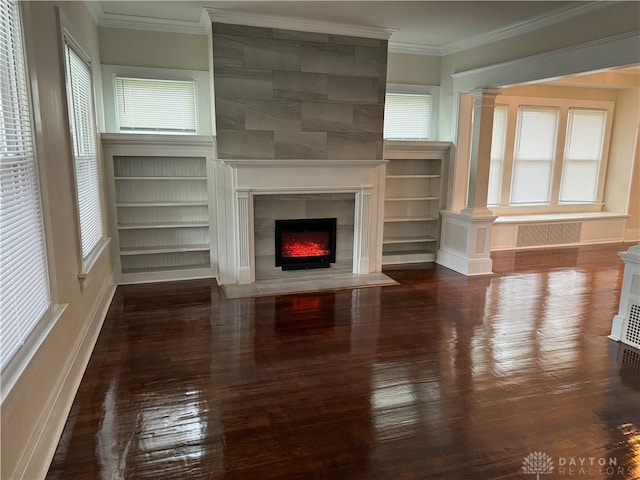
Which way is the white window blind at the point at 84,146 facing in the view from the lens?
facing to the right of the viewer

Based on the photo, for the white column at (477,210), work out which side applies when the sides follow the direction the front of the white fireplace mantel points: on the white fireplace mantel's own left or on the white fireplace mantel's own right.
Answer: on the white fireplace mantel's own left

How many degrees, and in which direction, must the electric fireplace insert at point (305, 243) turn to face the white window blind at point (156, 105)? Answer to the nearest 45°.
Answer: approximately 90° to its right

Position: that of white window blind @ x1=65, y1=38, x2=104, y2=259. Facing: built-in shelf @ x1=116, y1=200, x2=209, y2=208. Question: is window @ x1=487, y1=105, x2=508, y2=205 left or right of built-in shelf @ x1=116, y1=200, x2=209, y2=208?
right

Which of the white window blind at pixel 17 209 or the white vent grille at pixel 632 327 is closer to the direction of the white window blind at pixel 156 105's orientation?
the white window blind

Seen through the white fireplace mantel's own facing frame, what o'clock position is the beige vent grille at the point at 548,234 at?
The beige vent grille is roughly at 8 o'clock from the white fireplace mantel.

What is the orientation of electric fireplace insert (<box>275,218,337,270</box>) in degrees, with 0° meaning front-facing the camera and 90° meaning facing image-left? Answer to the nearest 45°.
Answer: approximately 0°

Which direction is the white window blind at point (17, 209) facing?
to the viewer's right

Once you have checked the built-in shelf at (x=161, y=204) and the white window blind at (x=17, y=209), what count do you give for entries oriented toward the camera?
1

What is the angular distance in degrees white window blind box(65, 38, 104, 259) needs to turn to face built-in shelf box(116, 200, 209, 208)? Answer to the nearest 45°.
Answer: approximately 45° to its left

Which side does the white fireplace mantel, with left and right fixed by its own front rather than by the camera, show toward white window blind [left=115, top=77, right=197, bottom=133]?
right
